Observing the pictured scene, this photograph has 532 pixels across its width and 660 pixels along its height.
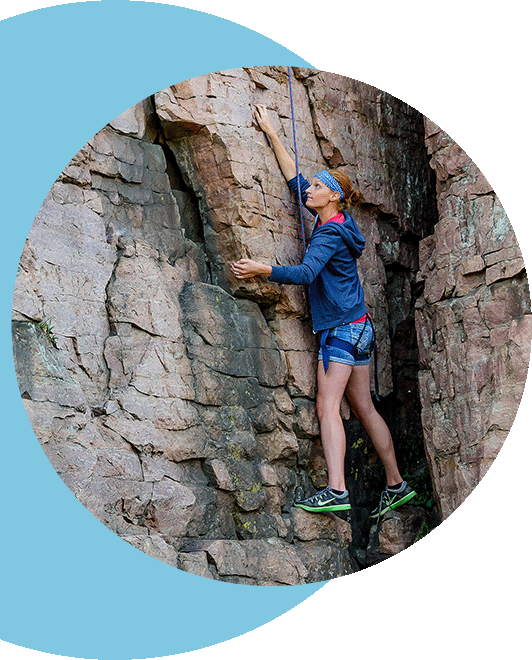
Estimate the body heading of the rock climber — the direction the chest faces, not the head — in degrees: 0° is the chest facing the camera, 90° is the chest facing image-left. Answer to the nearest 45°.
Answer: approximately 90°

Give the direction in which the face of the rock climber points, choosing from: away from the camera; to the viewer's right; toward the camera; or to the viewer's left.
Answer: to the viewer's left
